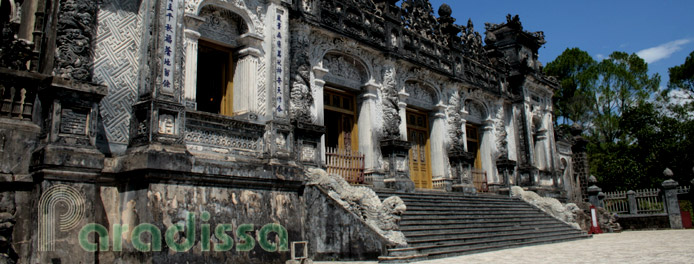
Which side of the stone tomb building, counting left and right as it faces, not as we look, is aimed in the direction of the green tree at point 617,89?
left

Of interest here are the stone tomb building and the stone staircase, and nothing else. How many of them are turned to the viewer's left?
0

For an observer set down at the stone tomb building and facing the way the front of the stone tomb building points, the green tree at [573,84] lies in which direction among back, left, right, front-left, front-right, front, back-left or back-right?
left

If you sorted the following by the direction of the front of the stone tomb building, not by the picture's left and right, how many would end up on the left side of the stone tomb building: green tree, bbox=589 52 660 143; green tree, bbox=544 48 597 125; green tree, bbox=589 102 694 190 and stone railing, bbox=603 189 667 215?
4

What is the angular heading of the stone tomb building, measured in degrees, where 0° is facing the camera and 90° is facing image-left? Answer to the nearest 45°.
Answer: approximately 315°

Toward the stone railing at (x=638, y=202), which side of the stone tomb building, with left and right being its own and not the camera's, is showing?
left

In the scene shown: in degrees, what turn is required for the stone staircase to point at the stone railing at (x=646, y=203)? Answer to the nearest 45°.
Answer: approximately 90° to its left

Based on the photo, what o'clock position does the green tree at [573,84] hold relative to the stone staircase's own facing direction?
The green tree is roughly at 8 o'clock from the stone staircase.

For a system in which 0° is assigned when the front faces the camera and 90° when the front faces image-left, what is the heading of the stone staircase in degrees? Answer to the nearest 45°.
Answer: approximately 315°

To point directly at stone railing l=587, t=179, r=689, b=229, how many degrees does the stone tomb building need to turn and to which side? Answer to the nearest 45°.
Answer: approximately 90° to its left
